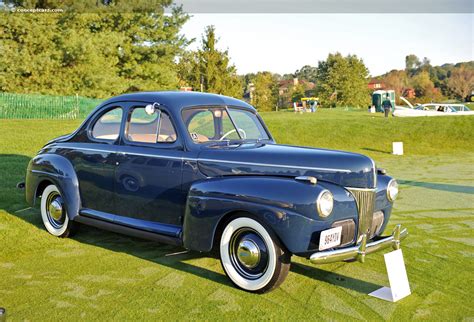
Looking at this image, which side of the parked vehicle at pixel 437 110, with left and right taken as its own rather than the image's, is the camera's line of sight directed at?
left

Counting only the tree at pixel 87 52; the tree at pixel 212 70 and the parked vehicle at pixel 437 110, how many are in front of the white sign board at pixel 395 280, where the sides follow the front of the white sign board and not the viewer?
0

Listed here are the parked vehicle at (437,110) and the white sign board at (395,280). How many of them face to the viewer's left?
1

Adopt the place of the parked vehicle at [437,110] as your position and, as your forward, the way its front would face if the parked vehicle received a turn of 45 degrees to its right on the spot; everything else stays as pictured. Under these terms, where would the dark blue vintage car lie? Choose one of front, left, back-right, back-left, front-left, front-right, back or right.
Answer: back-left

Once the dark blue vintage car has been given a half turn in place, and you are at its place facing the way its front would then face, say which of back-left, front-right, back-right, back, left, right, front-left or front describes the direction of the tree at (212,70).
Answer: front-right

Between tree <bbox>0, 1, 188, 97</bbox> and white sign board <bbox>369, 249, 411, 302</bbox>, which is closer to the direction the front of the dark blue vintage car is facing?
the white sign board

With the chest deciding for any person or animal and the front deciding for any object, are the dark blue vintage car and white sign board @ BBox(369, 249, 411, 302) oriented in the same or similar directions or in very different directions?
same or similar directions

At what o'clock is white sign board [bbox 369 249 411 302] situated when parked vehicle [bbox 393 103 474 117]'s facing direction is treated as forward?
The white sign board is roughly at 9 o'clock from the parked vehicle.

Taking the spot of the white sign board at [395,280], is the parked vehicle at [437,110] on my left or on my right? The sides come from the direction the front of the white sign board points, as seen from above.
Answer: on my left

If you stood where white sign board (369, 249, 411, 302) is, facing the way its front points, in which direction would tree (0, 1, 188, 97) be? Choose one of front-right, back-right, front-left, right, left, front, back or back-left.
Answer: back

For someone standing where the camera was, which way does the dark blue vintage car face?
facing the viewer and to the right of the viewer

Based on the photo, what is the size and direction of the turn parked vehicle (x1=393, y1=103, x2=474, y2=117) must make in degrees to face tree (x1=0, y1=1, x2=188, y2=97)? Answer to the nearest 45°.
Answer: approximately 45° to its left

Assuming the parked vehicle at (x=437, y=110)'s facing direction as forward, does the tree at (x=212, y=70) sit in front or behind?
in front

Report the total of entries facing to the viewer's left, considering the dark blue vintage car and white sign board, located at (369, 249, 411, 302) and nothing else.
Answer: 0

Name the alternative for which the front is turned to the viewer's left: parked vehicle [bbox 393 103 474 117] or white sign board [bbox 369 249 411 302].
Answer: the parked vehicle
